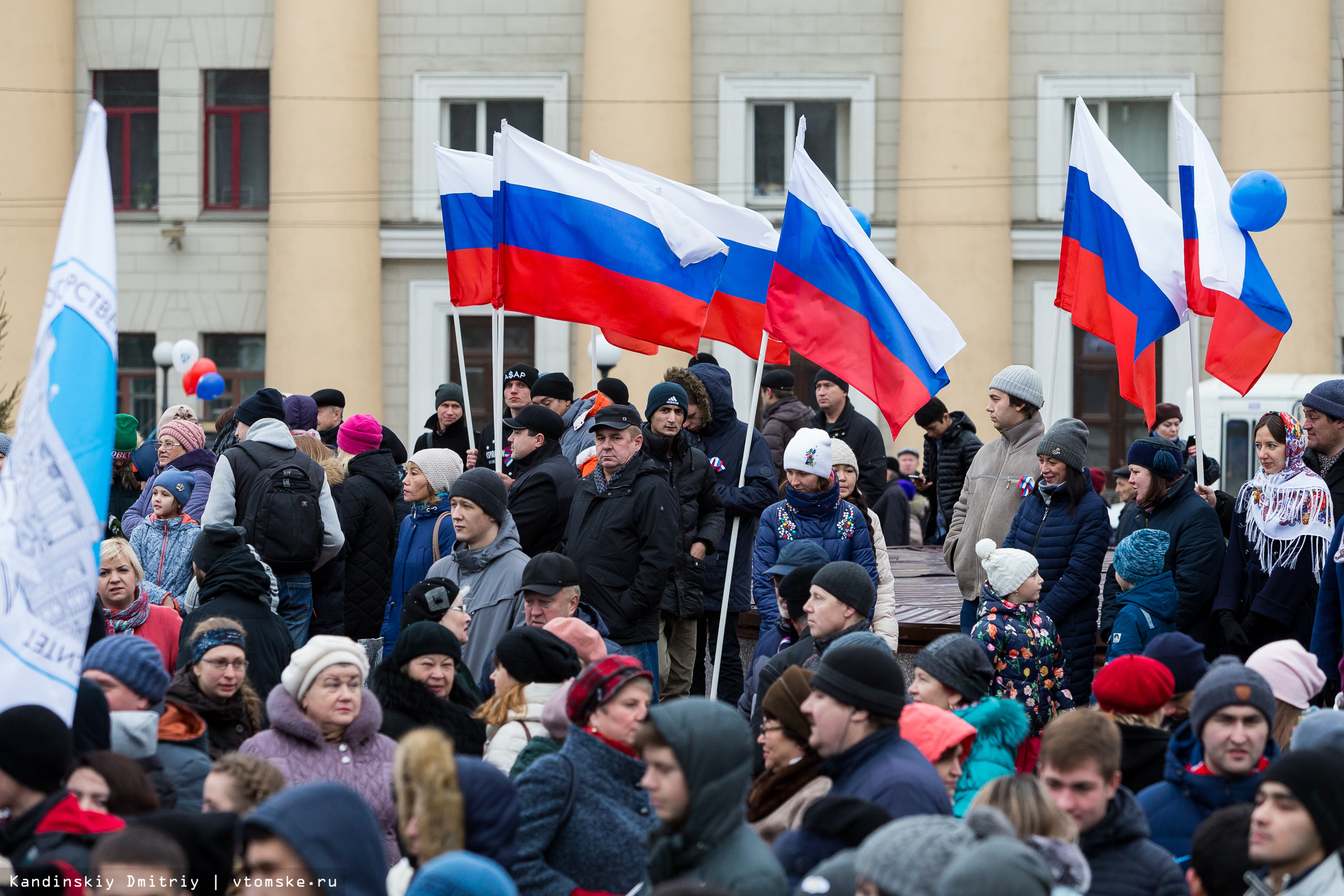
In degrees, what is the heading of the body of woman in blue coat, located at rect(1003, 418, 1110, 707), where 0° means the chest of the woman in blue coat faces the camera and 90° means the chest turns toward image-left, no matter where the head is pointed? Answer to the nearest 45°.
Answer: approximately 45°

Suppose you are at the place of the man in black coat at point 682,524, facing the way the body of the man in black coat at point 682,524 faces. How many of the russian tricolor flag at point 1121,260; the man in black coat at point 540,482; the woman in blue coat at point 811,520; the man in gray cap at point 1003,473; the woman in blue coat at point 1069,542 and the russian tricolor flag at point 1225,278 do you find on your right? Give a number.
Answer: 1

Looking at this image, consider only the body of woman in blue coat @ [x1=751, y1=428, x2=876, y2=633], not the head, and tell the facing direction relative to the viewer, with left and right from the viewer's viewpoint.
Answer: facing the viewer

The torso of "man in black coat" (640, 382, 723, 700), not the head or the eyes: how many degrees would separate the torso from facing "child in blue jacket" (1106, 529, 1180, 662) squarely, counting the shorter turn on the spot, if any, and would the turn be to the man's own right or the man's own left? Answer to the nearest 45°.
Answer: approximately 45° to the man's own left

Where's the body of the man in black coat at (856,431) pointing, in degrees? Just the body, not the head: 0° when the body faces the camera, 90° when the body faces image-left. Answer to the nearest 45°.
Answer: approximately 45°

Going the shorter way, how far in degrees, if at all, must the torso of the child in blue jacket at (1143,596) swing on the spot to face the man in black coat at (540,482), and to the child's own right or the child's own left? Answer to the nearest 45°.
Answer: approximately 45° to the child's own left

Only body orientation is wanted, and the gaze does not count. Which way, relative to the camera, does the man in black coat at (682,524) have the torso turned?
toward the camera

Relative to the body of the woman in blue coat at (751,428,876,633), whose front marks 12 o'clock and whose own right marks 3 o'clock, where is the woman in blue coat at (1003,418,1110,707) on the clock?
the woman in blue coat at (1003,418,1110,707) is roughly at 9 o'clock from the woman in blue coat at (751,428,876,633).

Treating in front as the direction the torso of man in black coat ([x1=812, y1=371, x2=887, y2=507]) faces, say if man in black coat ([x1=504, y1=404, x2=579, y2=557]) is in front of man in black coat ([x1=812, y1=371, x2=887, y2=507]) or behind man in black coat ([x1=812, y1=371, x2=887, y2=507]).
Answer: in front

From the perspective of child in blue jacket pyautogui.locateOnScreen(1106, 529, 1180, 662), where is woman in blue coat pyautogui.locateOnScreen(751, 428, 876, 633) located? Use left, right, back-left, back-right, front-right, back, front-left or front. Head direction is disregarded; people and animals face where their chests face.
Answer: front-left

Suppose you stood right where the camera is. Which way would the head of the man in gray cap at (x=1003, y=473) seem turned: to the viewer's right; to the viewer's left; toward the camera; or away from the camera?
to the viewer's left
